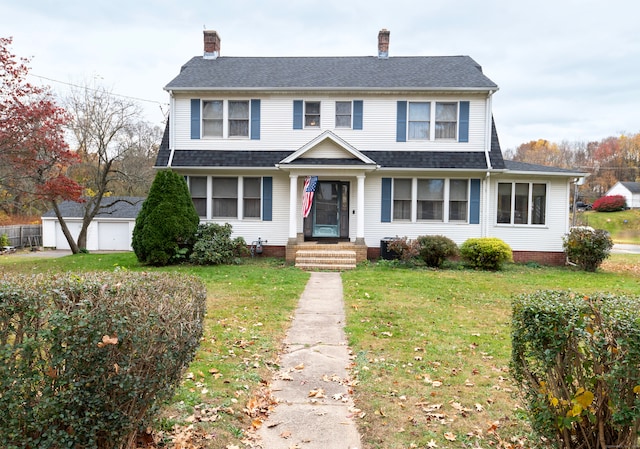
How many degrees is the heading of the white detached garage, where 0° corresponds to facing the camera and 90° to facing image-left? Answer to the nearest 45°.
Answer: approximately 0°

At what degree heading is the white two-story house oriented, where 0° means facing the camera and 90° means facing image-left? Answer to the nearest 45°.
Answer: approximately 0°

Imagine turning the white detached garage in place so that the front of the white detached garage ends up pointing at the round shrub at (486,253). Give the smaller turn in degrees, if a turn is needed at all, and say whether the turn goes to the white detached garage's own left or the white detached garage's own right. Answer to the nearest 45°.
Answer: approximately 45° to the white detached garage's own left

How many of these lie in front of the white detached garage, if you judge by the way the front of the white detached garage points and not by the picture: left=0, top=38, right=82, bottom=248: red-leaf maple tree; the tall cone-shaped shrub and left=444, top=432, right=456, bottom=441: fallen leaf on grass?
3

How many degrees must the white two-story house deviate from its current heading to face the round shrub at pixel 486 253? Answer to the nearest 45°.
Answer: approximately 45° to its left
